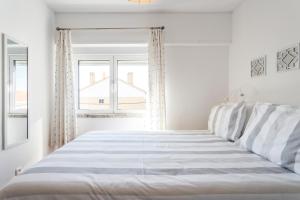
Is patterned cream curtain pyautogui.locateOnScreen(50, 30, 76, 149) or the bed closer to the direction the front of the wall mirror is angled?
the bed

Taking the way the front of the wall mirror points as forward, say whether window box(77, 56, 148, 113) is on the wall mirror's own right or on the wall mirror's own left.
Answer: on the wall mirror's own left

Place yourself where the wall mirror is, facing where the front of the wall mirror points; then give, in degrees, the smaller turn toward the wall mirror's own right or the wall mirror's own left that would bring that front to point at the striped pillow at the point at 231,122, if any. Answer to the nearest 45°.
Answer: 0° — it already faces it

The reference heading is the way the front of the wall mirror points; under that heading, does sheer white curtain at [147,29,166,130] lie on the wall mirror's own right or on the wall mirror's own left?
on the wall mirror's own left

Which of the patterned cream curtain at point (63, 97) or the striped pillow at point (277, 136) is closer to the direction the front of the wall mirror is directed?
the striped pillow

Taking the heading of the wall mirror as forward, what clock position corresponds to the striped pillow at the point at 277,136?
The striped pillow is roughly at 12 o'clock from the wall mirror.

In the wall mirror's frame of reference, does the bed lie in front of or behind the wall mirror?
in front

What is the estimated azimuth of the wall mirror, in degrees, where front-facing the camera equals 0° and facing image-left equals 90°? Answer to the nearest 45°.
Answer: approximately 315°

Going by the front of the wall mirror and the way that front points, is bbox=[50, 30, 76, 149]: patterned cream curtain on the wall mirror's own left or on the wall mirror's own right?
on the wall mirror's own left
